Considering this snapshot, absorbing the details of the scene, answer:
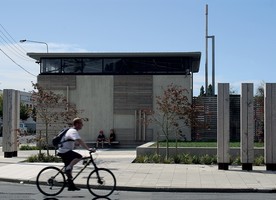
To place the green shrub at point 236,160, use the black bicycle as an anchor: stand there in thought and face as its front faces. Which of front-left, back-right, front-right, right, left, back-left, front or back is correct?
front-left

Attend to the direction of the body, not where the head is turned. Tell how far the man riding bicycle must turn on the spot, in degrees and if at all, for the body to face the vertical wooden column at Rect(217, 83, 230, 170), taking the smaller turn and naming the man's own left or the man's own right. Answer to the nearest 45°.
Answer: approximately 45° to the man's own left

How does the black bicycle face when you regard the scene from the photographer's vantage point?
facing to the right of the viewer

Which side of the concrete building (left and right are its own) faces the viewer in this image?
front

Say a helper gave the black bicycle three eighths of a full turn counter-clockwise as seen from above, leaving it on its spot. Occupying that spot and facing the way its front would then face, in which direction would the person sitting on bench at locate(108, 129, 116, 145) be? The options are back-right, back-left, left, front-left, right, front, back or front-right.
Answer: front-right

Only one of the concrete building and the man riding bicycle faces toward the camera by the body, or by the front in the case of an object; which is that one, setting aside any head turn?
the concrete building

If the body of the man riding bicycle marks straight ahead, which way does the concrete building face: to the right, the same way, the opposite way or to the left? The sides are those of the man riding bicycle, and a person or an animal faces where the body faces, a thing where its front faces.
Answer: to the right

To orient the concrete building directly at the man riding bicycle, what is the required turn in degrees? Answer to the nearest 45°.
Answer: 0° — it already faces them

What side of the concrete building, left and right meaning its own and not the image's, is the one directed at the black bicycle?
front

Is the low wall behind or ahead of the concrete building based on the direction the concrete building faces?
ahead

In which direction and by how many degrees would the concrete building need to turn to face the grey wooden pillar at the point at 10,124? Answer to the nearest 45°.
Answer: approximately 45° to its right

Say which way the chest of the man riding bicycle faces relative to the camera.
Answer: to the viewer's right

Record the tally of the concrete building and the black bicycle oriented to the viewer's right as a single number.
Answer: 1

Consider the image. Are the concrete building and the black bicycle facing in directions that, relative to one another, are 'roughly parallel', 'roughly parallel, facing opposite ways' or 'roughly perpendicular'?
roughly perpendicular

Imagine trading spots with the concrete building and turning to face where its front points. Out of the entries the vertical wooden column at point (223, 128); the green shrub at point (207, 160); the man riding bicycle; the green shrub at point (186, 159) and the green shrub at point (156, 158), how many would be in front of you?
5
